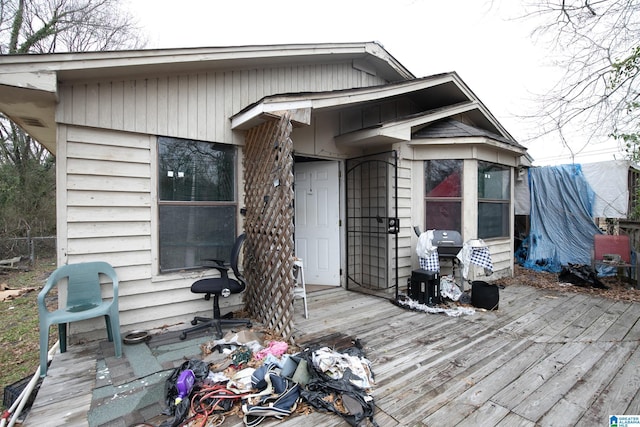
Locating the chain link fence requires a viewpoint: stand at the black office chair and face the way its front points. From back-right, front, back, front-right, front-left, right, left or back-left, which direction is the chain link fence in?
front-right

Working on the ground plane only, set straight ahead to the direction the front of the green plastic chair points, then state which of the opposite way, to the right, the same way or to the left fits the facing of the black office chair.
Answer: to the right

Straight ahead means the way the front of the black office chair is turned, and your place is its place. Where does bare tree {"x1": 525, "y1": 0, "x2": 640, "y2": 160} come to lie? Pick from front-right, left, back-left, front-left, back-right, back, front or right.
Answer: back

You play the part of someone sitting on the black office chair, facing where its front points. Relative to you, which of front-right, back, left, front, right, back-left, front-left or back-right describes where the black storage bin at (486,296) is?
back

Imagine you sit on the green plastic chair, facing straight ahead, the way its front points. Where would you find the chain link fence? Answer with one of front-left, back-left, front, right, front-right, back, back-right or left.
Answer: back

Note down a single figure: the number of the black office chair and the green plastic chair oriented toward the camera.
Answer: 1

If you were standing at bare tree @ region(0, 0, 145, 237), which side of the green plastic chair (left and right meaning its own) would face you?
back

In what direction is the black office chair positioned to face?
to the viewer's left

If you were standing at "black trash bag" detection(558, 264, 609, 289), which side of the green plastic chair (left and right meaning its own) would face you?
left

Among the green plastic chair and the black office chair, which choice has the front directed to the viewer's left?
the black office chair

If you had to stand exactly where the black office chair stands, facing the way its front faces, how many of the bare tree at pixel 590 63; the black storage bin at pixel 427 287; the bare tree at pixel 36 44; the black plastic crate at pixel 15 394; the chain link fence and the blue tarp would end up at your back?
3

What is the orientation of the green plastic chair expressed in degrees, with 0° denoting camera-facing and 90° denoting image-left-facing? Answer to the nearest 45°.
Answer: approximately 0°
